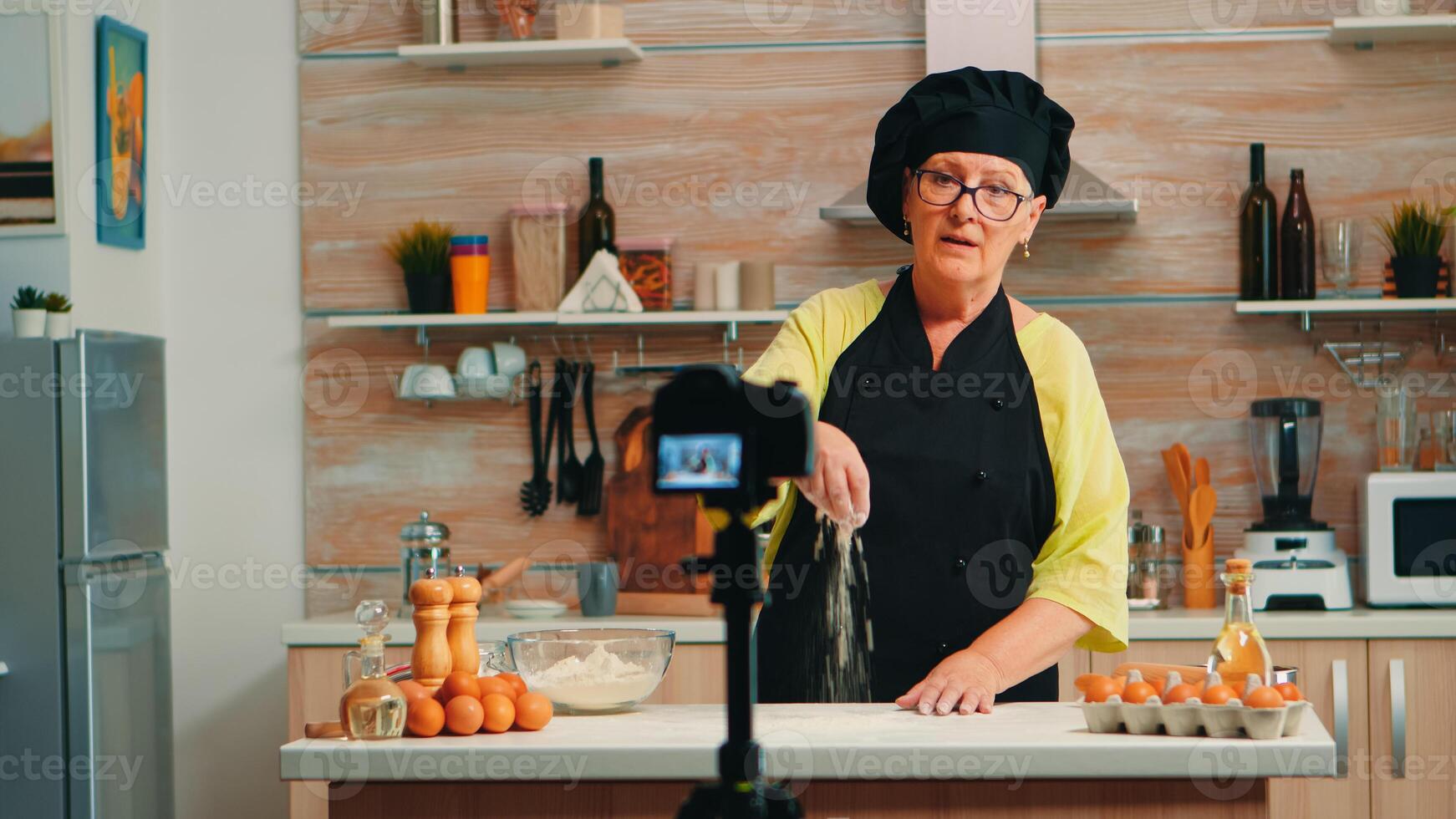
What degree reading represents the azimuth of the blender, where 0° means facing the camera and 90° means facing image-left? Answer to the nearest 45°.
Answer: approximately 0°

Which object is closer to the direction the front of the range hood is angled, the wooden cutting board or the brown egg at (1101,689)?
the brown egg

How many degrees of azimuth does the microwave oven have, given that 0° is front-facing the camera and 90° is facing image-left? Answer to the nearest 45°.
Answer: approximately 0°
